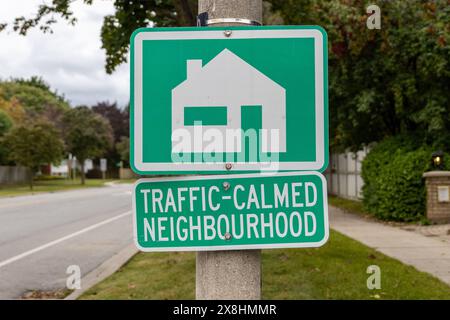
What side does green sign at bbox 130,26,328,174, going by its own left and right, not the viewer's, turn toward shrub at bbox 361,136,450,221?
back

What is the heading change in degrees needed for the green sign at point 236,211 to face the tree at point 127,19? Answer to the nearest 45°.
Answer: approximately 180°

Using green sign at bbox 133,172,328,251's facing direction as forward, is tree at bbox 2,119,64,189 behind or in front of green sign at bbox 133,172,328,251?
behind

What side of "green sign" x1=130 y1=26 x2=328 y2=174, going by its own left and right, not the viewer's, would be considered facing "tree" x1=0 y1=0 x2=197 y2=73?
back

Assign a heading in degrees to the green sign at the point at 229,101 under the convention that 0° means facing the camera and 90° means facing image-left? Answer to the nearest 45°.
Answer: approximately 0°

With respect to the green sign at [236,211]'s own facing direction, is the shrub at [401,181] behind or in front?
behind

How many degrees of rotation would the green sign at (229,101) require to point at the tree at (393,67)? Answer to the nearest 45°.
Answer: approximately 180°

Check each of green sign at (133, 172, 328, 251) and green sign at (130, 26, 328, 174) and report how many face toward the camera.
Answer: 2
